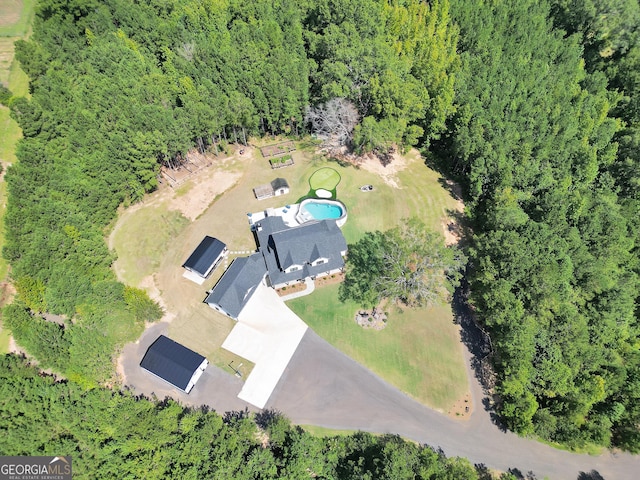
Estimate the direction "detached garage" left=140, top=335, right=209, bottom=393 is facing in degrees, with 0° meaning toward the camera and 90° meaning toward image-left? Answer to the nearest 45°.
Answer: approximately 315°
